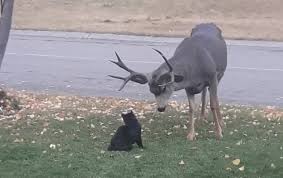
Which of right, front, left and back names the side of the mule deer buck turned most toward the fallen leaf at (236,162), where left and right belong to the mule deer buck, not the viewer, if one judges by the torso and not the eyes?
left

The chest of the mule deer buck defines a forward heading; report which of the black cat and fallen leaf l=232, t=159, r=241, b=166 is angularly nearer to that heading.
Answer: the black cat

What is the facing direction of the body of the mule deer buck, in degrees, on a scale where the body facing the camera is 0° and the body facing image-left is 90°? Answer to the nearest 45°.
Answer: approximately 45°

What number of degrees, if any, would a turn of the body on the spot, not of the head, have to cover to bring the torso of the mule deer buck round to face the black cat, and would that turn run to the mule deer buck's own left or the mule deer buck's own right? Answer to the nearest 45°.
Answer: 0° — it already faces it

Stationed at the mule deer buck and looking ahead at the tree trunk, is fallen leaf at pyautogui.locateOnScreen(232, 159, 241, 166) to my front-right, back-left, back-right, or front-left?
back-left
